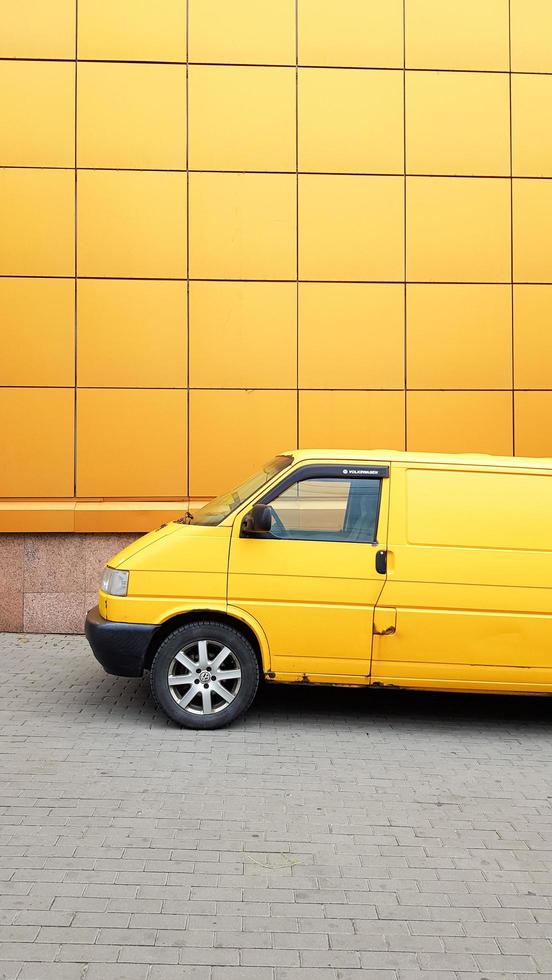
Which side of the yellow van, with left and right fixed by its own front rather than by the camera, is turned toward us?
left
